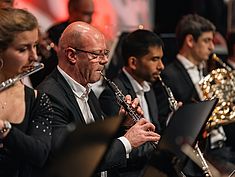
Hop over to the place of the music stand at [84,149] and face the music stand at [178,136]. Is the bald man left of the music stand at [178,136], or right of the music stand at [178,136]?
left

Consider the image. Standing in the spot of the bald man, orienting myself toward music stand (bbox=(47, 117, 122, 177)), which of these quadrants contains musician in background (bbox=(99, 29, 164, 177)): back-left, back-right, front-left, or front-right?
back-left

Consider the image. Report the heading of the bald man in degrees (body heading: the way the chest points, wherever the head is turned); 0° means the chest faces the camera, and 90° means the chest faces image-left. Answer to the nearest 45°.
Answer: approximately 315°

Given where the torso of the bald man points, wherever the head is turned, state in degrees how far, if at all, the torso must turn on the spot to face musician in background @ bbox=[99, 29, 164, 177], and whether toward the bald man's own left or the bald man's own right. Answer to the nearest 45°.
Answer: approximately 90° to the bald man's own left

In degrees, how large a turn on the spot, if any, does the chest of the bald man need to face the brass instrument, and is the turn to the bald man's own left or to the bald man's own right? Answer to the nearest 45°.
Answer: approximately 90° to the bald man's own left

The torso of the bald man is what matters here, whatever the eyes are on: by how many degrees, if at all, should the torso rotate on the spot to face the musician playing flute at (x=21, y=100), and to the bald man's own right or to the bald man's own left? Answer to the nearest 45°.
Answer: approximately 90° to the bald man's own right

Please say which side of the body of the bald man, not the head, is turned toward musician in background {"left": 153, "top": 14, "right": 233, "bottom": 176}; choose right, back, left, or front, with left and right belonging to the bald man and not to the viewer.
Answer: left
